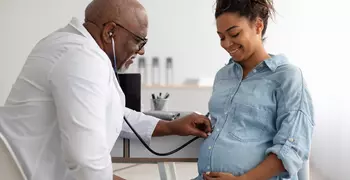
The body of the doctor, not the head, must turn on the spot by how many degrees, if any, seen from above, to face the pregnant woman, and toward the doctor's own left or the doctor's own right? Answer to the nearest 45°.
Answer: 0° — they already face them

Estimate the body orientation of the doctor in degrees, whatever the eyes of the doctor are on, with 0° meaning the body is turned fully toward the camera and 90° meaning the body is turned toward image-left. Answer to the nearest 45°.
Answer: approximately 270°

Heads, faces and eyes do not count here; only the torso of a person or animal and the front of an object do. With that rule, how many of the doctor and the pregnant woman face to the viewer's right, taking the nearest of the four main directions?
1

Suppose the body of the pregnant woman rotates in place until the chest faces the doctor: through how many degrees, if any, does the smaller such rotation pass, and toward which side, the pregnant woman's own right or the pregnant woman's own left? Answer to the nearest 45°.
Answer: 0° — they already face them

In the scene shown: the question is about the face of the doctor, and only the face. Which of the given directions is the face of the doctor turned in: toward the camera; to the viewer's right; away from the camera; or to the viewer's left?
to the viewer's right

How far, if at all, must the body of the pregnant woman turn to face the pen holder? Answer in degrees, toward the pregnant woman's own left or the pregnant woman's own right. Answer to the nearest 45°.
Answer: approximately 90° to the pregnant woman's own right

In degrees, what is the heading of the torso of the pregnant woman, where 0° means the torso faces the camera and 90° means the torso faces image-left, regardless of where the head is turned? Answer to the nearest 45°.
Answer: approximately 45°

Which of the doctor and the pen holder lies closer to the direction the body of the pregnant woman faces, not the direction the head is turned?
the doctor

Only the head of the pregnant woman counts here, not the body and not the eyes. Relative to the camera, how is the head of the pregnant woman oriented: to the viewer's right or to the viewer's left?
to the viewer's left

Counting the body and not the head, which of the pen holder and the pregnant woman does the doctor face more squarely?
the pregnant woman
